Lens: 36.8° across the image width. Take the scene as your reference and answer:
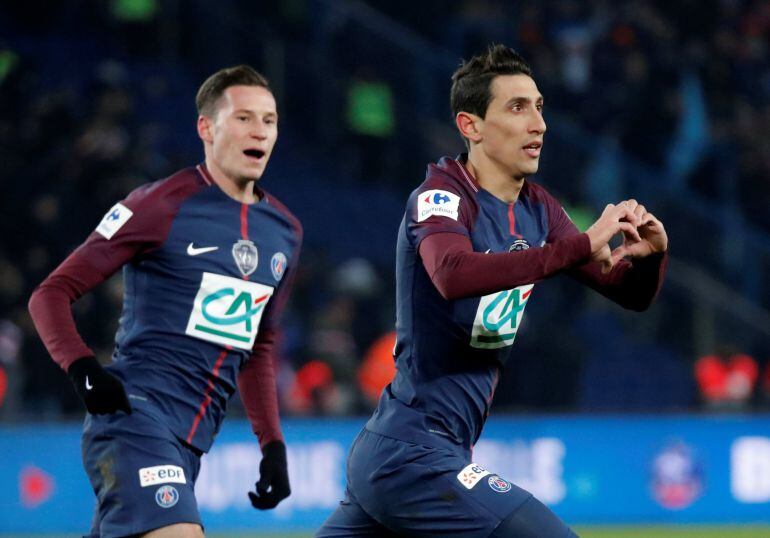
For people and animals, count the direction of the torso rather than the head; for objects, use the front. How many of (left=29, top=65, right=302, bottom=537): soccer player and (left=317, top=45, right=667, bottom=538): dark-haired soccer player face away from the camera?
0

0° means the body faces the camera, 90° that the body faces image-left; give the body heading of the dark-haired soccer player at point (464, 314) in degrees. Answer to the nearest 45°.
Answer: approximately 315°

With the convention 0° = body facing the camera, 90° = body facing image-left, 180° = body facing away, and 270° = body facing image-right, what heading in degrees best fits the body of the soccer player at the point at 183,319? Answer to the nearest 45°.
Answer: approximately 315°

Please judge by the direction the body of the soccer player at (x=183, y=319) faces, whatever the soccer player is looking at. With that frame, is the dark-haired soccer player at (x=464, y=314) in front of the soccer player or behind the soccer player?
in front

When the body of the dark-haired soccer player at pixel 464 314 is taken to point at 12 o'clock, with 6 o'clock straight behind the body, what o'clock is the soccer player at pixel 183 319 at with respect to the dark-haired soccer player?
The soccer player is roughly at 5 o'clock from the dark-haired soccer player.
